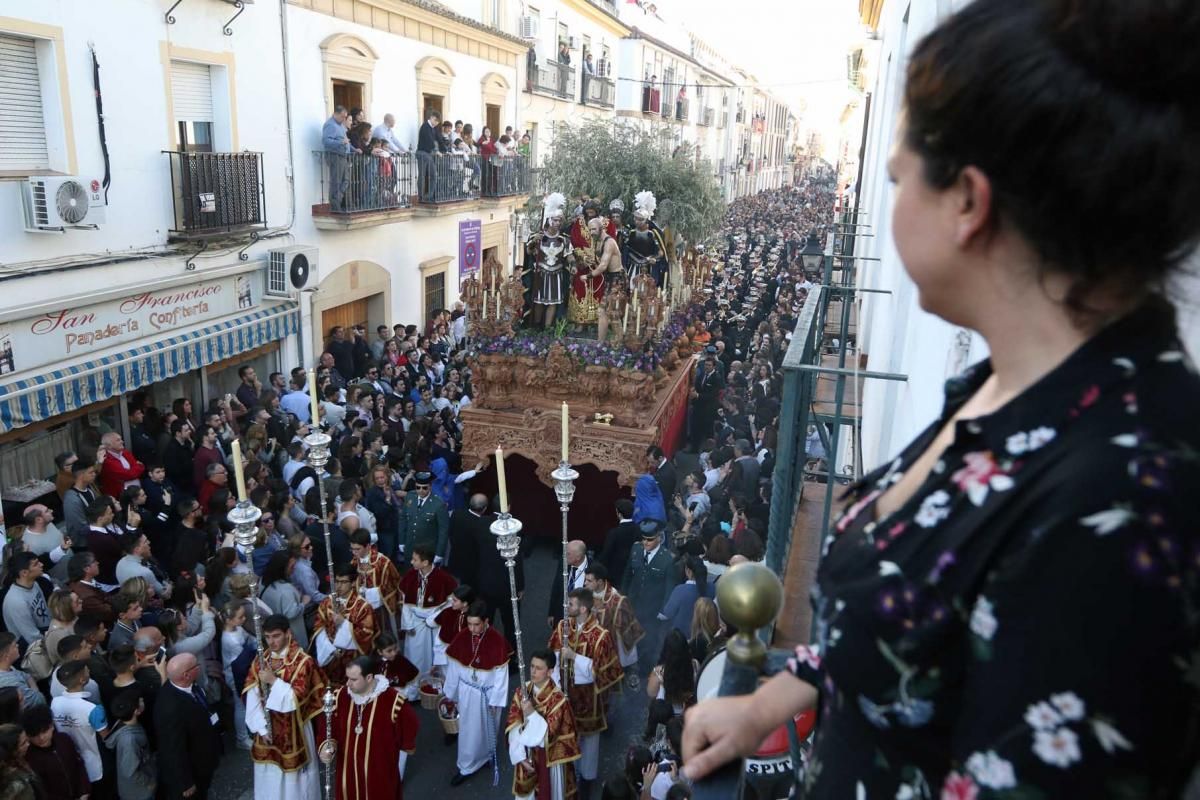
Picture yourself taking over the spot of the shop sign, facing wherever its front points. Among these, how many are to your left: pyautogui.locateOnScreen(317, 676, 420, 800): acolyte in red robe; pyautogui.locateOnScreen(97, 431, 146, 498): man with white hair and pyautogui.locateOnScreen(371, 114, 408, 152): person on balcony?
1

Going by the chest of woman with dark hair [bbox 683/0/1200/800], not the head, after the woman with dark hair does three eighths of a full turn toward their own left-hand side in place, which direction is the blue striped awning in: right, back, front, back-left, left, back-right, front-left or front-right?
back

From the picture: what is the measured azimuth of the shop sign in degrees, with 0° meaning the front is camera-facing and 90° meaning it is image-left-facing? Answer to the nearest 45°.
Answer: approximately 315°

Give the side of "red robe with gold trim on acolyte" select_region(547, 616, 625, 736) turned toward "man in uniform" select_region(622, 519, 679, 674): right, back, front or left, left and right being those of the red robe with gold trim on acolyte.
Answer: back

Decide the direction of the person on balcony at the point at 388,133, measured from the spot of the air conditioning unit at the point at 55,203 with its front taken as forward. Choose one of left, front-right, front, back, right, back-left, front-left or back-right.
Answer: left

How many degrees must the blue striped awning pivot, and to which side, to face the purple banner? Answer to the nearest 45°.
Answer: approximately 90° to its left

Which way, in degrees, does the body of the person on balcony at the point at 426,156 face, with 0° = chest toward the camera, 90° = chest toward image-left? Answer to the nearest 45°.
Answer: approximately 315°

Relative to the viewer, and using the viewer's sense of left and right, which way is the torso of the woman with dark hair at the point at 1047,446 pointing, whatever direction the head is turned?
facing to the left of the viewer

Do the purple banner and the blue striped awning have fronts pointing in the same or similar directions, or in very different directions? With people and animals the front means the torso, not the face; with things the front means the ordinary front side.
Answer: same or similar directions

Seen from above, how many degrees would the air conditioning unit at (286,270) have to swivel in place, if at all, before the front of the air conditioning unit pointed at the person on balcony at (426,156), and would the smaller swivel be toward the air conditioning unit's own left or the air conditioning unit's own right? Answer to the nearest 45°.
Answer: approximately 90° to the air conditioning unit's own left

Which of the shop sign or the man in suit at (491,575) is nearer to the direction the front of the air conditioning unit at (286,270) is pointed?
the man in suit

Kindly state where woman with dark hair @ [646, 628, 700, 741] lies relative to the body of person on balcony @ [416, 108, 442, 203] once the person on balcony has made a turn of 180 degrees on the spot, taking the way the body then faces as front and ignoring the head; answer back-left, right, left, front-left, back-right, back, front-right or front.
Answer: back-left

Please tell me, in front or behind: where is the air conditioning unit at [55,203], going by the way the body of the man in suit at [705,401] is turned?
in front

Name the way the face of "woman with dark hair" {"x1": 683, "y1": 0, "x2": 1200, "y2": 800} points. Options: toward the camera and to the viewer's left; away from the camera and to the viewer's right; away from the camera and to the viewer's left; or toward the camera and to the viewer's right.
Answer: away from the camera and to the viewer's left

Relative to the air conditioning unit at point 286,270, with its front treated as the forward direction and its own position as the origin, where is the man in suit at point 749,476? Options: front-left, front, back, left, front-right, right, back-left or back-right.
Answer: front

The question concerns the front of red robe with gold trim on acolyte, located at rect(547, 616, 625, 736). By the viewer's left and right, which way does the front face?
facing the viewer and to the left of the viewer

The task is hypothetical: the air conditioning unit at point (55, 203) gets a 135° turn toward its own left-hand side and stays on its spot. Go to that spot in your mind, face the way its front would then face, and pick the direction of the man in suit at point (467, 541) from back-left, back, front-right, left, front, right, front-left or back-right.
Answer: back-right
